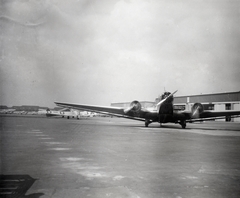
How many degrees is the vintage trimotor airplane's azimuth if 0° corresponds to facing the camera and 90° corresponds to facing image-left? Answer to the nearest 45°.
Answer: approximately 0°
